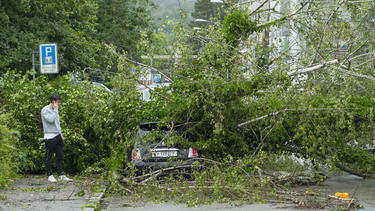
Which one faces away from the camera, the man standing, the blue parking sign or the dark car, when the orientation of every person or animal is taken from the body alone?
the dark car

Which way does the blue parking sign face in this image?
toward the camera

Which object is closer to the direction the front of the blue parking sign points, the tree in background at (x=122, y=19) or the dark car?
the dark car

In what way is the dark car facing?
away from the camera

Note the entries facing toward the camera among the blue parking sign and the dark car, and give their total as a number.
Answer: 1

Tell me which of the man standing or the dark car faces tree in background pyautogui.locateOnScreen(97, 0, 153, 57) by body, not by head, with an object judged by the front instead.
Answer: the dark car

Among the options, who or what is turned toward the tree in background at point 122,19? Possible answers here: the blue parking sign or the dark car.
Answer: the dark car

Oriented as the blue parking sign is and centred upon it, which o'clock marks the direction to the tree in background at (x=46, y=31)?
The tree in background is roughly at 6 o'clock from the blue parking sign.

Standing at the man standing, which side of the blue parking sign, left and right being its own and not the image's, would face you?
front

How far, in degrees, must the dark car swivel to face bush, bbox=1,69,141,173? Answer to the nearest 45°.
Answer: approximately 45° to its left

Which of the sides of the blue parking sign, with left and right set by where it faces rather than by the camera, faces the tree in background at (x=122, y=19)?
back

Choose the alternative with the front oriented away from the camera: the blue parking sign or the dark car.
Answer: the dark car
